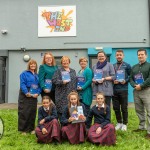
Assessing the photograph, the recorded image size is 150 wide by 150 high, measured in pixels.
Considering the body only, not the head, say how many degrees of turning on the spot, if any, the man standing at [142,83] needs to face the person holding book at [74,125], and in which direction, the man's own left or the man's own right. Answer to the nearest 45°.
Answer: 0° — they already face them

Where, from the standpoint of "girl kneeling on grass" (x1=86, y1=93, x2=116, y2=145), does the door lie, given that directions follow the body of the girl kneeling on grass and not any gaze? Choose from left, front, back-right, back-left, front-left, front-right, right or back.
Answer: back-right

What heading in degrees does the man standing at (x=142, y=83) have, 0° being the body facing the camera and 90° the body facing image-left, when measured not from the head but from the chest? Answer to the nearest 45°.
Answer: approximately 45°

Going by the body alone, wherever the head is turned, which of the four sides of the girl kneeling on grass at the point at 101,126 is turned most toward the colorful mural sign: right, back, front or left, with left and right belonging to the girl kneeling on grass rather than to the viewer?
back

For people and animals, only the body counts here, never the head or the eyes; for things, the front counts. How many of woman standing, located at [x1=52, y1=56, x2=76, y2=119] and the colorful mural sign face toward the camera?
2

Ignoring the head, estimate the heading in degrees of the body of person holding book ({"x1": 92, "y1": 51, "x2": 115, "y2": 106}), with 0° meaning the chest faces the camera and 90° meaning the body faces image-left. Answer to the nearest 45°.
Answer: approximately 45°

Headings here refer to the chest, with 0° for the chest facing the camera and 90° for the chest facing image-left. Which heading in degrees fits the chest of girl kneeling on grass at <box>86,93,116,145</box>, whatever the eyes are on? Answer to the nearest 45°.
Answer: approximately 0°

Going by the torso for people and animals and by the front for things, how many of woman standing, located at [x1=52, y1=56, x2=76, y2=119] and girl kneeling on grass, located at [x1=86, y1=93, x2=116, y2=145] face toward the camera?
2

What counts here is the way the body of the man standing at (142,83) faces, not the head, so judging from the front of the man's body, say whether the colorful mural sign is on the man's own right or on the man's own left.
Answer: on the man's own right
